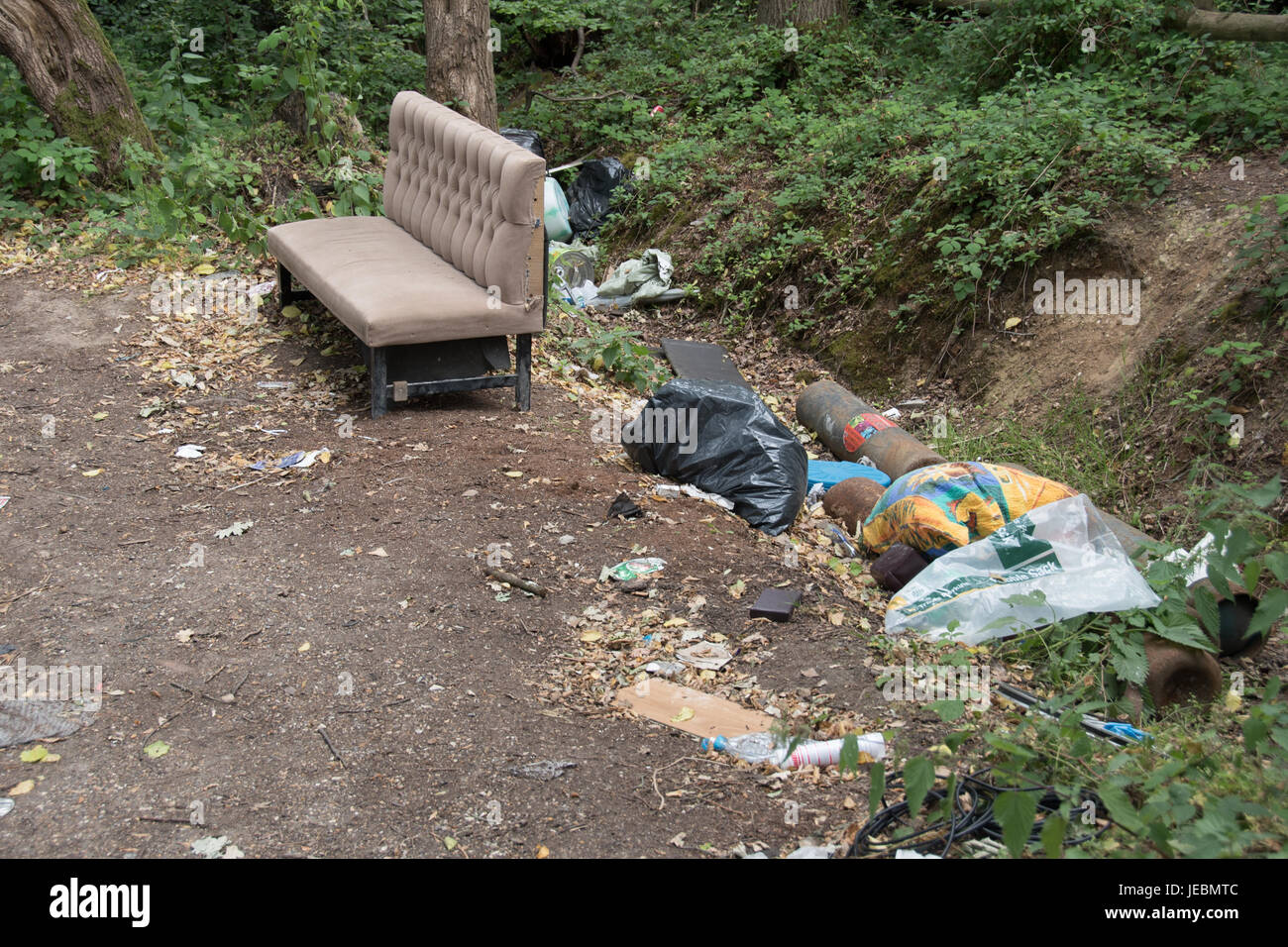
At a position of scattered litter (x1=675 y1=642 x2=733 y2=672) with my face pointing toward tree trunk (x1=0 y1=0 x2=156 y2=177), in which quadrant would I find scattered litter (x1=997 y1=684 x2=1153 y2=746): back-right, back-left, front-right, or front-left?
back-right

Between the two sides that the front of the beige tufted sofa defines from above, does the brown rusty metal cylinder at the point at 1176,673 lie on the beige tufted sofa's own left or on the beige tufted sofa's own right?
on the beige tufted sofa's own left

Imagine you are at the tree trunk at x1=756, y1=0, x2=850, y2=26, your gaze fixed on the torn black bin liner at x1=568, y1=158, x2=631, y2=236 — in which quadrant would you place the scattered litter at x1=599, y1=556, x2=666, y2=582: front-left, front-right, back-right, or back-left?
front-left

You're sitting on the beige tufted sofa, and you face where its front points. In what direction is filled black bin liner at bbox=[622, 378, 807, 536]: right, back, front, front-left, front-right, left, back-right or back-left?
left

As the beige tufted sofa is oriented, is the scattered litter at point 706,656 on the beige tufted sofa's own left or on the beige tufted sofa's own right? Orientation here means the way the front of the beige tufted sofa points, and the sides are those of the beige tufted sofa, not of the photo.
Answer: on the beige tufted sofa's own left

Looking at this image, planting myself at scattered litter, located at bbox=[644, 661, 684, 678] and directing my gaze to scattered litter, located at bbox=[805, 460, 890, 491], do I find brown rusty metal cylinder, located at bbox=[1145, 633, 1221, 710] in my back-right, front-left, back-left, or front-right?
front-right

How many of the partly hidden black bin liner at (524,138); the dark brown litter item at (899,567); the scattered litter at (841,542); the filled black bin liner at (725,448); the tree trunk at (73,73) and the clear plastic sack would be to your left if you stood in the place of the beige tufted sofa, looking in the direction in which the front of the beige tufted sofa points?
4

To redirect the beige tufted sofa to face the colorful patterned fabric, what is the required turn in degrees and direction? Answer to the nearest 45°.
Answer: approximately 90° to its left

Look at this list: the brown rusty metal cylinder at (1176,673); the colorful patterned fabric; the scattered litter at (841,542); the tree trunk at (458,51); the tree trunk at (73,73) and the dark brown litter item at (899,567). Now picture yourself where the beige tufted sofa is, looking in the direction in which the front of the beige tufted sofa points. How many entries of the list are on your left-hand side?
4

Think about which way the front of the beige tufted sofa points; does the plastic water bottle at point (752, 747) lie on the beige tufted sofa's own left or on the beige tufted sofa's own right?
on the beige tufted sofa's own left

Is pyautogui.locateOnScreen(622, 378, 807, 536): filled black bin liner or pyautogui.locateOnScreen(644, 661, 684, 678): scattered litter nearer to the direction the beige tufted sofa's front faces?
the scattered litter

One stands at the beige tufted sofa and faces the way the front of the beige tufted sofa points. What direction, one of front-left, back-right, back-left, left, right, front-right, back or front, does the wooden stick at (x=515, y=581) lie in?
front-left

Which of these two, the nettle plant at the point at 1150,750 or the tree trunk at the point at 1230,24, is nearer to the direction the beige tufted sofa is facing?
the nettle plant

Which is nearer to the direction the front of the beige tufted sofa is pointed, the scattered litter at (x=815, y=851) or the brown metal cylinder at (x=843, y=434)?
the scattered litter

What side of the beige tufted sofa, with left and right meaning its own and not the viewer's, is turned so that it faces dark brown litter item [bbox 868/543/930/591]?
left

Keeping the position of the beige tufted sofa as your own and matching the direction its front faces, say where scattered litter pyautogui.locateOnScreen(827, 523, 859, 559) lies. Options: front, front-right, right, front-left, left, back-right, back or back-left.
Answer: left

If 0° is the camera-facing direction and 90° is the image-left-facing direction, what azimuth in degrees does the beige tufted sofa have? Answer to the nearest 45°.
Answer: approximately 45°

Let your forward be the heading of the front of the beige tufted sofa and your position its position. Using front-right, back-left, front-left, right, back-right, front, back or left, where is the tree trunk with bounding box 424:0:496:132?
back-right

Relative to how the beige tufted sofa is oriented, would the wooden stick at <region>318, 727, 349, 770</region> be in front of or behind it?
in front

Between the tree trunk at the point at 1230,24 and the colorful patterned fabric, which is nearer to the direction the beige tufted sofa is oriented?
the colorful patterned fabric

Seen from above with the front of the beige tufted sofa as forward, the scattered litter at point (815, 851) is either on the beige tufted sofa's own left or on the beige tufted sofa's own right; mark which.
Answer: on the beige tufted sofa's own left
